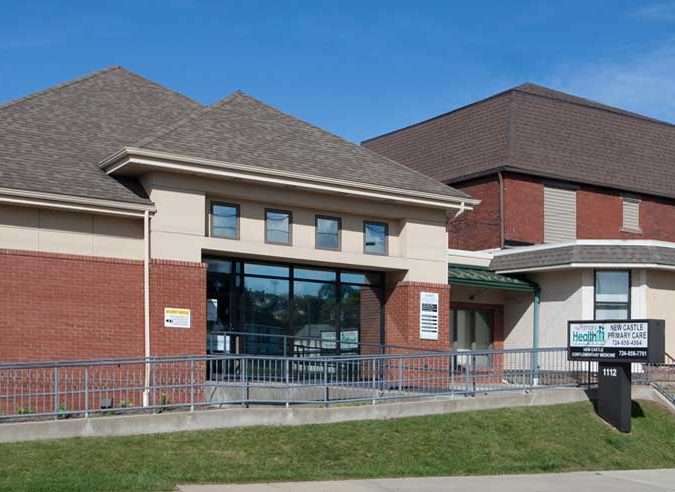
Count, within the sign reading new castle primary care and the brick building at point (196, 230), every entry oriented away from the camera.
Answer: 0

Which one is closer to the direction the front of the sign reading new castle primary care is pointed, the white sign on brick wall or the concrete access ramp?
the concrete access ramp

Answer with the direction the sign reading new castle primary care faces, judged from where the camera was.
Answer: facing the viewer and to the left of the viewer

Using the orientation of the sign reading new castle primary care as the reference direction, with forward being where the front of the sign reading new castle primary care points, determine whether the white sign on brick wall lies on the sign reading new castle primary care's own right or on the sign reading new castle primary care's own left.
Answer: on the sign reading new castle primary care's own right

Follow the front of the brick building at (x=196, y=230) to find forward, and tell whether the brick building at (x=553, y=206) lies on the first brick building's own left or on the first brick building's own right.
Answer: on the first brick building's own left

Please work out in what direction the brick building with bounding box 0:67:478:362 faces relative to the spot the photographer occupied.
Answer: facing the viewer and to the right of the viewer

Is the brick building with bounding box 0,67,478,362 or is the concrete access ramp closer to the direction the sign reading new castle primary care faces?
the concrete access ramp

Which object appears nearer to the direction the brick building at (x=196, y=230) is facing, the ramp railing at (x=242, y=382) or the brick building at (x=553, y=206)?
the ramp railing

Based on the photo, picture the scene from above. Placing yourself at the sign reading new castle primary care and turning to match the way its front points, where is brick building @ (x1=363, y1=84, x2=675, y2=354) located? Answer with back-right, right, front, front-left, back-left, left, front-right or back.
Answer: back-right
